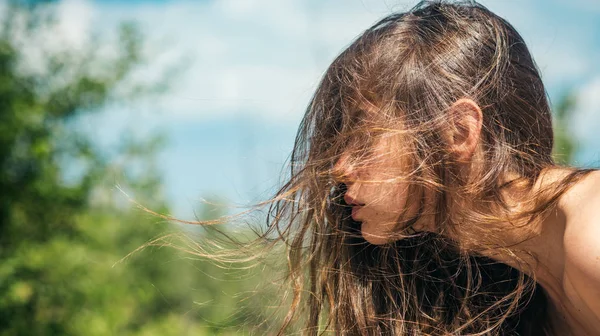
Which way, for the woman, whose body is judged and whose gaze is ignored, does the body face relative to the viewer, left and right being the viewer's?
facing to the left of the viewer

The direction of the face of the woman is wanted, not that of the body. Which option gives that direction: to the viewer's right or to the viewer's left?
to the viewer's left
